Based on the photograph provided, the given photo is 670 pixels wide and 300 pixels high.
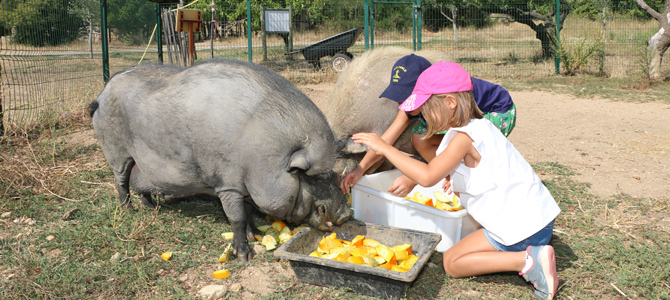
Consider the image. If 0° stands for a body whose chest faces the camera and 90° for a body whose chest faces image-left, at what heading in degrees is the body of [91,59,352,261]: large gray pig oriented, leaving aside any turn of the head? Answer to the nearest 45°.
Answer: approximately 315°

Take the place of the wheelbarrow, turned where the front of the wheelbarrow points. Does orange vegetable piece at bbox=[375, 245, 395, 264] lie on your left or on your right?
on your right

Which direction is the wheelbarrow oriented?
to the viewer's right

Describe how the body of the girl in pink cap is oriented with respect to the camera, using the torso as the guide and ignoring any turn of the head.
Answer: to the viewer's left

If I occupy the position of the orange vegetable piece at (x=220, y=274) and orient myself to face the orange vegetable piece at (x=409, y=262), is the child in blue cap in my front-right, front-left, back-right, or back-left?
front-left

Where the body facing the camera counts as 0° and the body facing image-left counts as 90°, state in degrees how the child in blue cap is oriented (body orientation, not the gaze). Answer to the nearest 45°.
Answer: approximately 45°

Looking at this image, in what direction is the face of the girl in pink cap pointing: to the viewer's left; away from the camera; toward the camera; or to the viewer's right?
to the viewer's left
